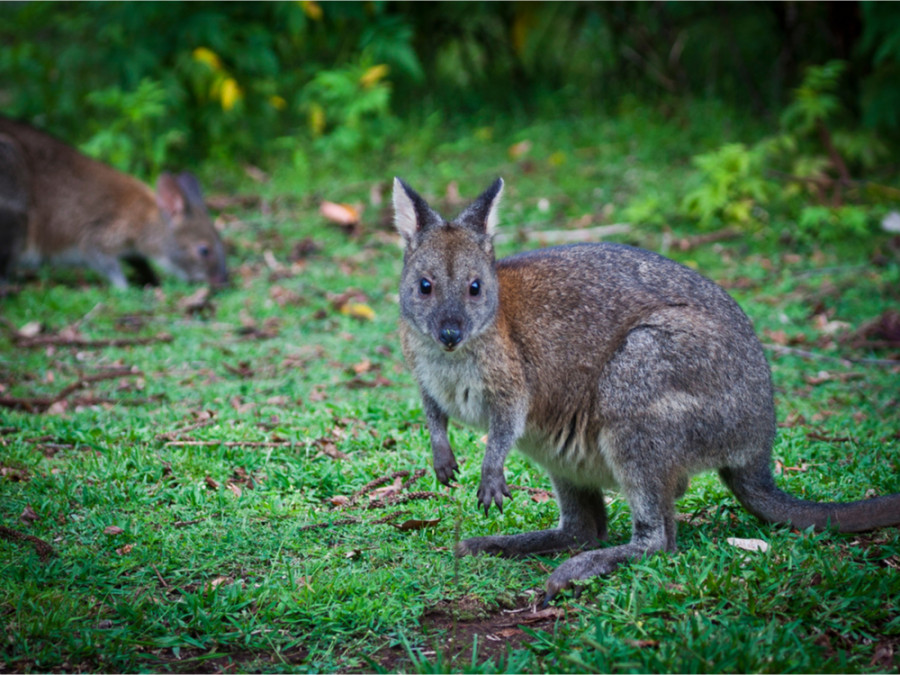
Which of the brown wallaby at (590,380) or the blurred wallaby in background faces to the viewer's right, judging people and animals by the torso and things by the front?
the blurred wallaby in background

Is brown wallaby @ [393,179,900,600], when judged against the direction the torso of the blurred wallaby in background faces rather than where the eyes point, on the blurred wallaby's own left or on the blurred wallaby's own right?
on the blurred wallaby's own right

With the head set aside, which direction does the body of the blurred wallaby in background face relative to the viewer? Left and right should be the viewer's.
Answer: facing to the right of the viewer

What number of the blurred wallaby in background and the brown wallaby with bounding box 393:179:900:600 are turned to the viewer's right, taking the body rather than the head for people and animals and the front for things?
1

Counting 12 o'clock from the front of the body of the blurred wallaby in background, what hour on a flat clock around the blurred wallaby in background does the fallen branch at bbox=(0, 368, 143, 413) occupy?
The fallen branch is roughly at 3 o'clock from the blurred wallaby in background.

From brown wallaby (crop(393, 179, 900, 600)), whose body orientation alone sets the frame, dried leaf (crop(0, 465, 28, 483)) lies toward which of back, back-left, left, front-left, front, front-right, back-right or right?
front-right

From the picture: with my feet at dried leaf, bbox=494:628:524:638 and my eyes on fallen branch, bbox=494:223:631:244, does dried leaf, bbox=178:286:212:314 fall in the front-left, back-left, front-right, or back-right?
front-left

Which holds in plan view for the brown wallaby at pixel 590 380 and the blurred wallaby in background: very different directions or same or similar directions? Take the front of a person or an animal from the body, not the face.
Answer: very different directions

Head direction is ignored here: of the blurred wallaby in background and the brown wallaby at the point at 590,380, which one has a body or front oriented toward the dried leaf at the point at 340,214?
the blurred wallaby in background

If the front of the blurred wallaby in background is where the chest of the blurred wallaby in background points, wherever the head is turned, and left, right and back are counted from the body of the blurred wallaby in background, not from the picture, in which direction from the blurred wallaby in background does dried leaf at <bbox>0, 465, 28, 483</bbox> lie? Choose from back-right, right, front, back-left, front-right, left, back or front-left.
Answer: right

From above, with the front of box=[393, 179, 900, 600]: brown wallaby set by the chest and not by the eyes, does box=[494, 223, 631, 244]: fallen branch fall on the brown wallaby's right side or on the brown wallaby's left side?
on the brown wallaby's right side

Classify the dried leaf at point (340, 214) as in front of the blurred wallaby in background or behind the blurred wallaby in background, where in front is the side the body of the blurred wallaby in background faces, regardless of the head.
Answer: in front

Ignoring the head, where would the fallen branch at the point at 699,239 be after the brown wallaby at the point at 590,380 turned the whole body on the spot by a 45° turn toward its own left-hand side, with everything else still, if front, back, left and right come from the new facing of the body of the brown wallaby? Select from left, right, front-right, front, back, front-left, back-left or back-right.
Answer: back

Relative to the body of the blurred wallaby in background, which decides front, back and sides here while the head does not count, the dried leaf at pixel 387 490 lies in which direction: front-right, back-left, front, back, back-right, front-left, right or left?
right
